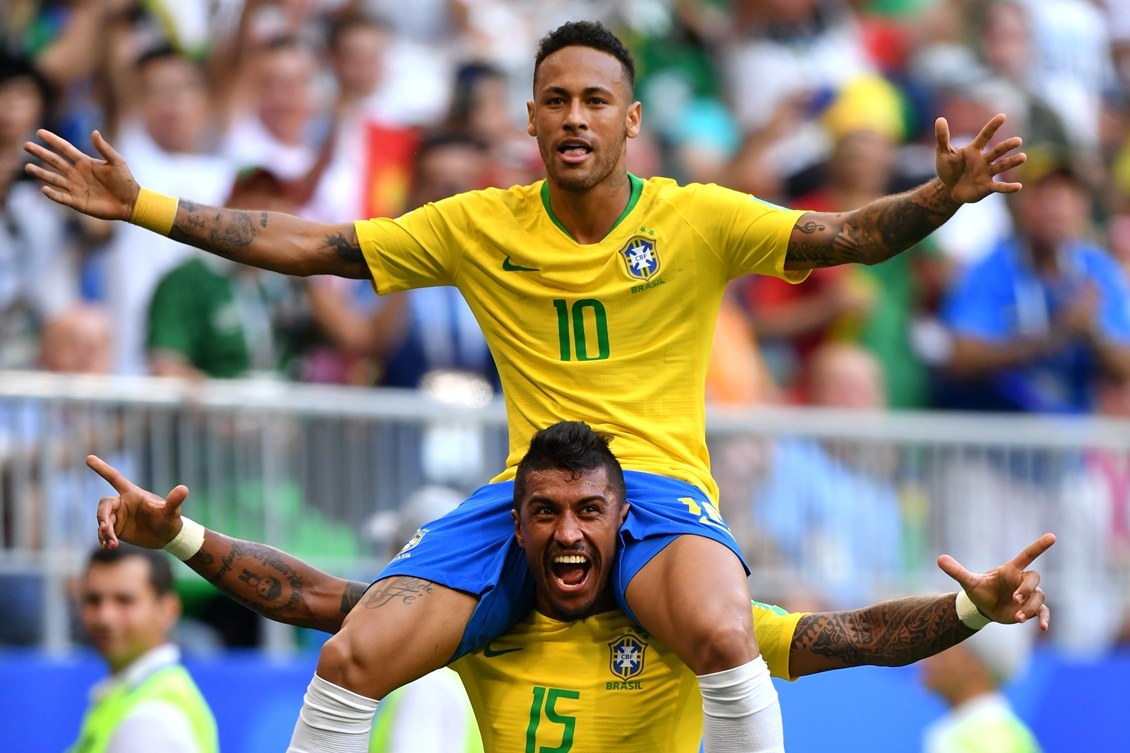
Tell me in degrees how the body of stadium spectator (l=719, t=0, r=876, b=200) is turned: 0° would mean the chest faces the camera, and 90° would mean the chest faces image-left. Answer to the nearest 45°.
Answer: approximately 0°

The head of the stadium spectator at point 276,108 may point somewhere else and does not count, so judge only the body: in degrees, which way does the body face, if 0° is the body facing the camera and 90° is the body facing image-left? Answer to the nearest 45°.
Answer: approximately 0°

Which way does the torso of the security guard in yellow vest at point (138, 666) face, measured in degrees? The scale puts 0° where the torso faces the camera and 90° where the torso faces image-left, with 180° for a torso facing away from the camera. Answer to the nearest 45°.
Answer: approximately 45°
